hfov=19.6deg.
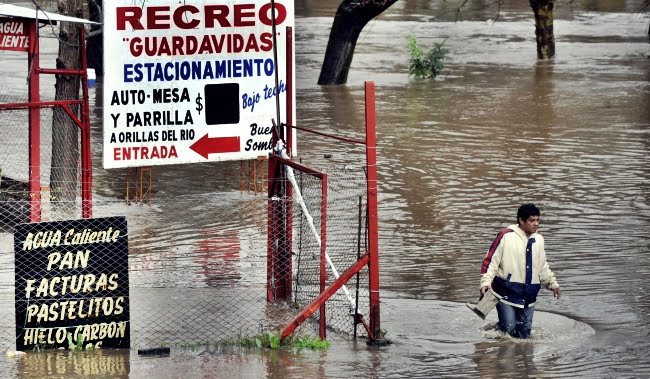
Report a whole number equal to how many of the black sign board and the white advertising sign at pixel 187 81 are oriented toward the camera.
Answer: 2

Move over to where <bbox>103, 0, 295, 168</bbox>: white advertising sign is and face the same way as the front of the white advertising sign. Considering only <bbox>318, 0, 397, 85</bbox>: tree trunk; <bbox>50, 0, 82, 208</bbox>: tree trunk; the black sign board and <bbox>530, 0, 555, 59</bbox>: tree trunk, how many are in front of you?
1

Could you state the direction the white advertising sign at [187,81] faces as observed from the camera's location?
facing the viewer

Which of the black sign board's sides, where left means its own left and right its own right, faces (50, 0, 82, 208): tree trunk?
back

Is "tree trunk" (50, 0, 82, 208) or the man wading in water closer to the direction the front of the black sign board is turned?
the man wading in water

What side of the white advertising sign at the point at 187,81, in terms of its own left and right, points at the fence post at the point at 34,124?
right

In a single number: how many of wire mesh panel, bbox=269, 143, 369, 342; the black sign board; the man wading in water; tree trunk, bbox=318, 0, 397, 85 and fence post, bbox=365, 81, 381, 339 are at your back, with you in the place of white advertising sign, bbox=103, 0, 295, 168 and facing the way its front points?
1

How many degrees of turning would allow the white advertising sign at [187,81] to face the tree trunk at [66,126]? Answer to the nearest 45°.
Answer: approximately 135° to its right

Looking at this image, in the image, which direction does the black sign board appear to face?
toward the camera

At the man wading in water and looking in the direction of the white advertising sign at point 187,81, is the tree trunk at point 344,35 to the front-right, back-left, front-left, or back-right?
front-right

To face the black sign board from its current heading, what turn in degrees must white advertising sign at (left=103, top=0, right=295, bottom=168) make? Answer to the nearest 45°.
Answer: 0° — it already faces it

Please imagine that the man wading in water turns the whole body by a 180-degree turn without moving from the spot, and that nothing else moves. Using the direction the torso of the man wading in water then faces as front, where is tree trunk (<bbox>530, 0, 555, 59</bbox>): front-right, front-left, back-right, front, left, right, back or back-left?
front-right

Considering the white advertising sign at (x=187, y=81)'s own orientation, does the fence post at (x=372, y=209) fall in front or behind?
in front

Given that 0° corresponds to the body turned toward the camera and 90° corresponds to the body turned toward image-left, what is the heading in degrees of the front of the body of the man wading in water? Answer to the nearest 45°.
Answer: approximately 315°
